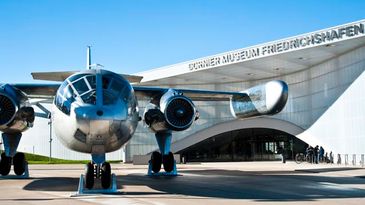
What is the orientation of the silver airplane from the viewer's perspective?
toward the camera

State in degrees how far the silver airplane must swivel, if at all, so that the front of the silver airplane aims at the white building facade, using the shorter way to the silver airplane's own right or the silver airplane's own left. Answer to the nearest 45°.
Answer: approximately 135° to the silver airplane's own left
